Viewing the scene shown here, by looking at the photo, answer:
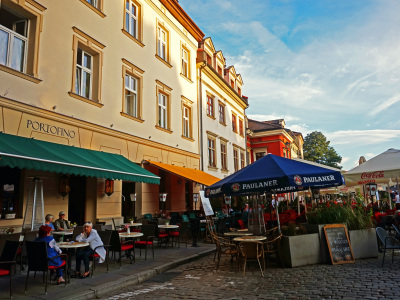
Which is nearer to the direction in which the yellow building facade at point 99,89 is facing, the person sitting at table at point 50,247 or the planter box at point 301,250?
the planter box

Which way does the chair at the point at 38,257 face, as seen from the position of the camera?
facing away from the viewer and to the right of the viewer

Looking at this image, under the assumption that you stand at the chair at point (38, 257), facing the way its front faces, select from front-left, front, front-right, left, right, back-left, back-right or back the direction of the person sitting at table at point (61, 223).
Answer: front-left

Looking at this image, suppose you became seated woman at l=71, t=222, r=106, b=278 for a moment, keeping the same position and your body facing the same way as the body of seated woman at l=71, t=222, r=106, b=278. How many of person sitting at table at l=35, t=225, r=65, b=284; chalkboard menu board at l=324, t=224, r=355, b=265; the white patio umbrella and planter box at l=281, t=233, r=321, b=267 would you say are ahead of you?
1

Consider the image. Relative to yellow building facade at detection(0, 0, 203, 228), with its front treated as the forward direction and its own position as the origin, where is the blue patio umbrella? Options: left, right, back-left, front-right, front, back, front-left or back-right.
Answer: front

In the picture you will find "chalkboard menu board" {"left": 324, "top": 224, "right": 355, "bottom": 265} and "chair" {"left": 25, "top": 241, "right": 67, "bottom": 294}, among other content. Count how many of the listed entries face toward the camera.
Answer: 1

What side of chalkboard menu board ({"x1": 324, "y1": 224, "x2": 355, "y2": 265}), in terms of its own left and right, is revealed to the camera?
front

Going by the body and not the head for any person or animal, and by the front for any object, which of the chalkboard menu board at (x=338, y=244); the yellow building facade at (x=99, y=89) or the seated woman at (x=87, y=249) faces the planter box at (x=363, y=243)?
the yellow building facade

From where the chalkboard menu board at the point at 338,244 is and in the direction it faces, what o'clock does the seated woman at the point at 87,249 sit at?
The seated woman is roughly at 2 o'clock from the chalkboard menu board.

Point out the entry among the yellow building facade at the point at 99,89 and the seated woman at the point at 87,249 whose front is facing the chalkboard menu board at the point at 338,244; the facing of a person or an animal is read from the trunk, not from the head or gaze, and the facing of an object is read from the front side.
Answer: the yellow building facade

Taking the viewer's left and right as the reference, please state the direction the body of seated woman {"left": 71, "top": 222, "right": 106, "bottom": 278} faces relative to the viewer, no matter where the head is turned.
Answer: facing the viewer and to the left of the viewer

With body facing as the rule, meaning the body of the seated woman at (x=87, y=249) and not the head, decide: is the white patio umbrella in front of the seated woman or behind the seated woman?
behind

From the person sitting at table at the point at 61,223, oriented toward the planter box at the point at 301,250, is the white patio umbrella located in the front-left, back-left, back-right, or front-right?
front-left

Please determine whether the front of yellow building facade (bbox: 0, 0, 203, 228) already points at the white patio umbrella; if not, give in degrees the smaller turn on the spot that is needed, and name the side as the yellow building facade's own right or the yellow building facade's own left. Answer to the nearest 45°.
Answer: approximately 45° to the yellow building facade's own left

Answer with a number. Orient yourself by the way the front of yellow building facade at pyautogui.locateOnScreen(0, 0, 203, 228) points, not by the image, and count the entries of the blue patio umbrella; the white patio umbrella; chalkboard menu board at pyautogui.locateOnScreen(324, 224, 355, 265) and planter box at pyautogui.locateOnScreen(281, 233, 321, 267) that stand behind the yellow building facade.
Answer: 0
